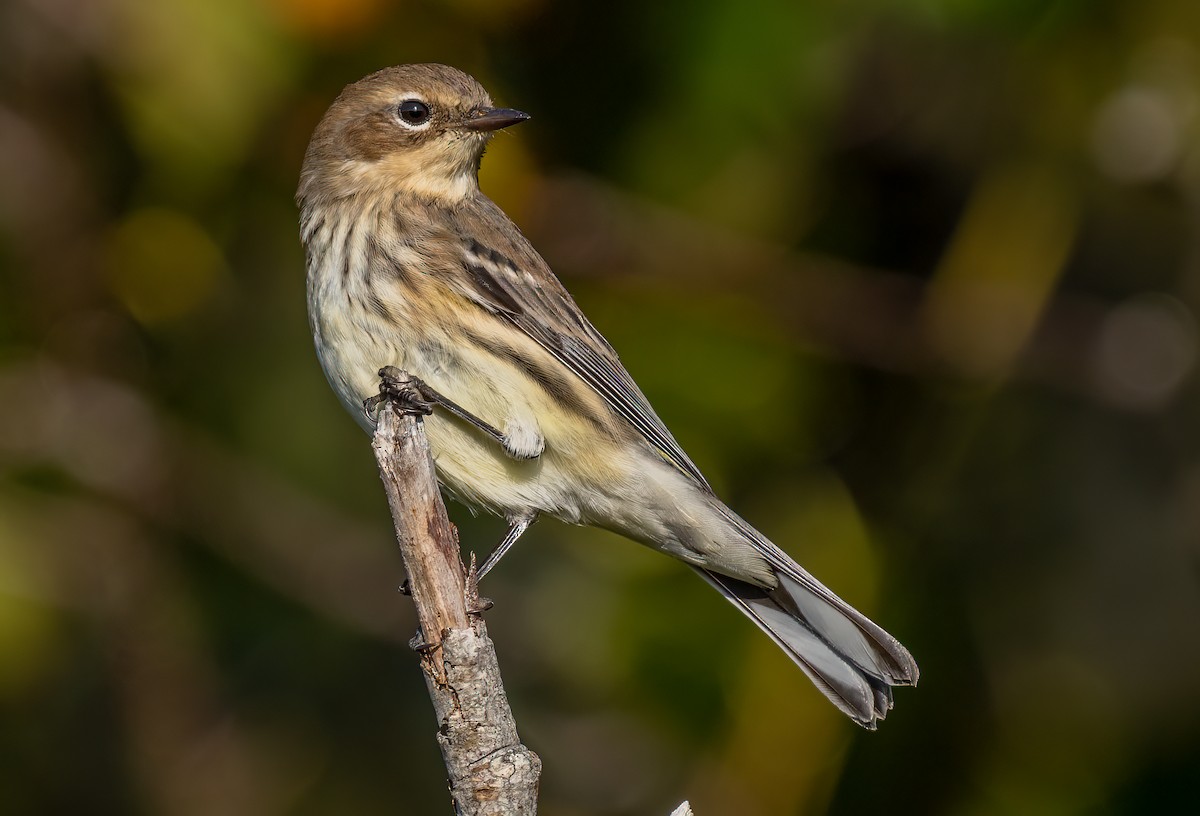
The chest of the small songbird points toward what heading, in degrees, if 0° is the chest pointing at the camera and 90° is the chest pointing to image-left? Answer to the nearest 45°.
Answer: approximately 90°
